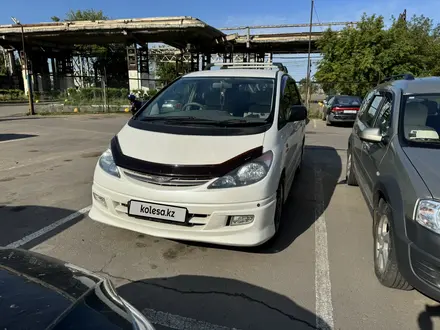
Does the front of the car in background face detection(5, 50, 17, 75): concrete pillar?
no

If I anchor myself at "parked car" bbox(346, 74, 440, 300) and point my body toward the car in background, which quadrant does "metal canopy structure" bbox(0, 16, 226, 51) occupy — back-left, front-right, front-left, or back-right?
front-left

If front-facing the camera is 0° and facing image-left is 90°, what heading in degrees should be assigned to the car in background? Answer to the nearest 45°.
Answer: approximately 180°

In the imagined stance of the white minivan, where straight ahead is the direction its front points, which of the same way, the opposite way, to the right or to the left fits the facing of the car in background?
the opposite way

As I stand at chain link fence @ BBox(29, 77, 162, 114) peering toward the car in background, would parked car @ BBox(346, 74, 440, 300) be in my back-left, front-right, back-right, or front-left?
front-right

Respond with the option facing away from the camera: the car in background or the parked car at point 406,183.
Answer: the car in background

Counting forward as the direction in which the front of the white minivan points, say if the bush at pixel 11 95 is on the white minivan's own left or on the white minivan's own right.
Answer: on the white minivan's own right

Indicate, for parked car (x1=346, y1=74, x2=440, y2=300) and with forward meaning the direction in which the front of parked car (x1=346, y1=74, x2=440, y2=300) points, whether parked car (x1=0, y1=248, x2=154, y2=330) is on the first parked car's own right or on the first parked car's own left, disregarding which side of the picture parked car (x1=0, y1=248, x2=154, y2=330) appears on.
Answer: on the first parked car's own right

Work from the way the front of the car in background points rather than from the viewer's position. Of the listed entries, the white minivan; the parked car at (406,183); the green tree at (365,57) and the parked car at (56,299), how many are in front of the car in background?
1

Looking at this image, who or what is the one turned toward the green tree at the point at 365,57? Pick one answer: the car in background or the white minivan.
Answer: the car in background

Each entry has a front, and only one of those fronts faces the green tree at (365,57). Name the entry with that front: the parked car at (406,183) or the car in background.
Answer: the car in background

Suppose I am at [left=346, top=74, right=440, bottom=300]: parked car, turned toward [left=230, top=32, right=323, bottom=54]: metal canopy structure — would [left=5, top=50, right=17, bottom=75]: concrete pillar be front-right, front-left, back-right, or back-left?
front-left

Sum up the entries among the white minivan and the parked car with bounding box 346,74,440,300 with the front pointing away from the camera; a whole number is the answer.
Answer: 0

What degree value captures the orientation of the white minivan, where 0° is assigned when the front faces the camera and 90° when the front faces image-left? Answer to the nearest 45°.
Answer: approximately 45°

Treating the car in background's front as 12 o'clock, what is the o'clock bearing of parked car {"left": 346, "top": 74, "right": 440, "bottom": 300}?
The parked car is roughly at 6 o'clock from the car in background.

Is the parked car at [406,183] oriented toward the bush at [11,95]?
no

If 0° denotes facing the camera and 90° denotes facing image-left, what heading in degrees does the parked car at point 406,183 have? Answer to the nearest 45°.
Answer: approximately 315°

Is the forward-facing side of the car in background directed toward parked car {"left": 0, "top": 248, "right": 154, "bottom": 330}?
no
